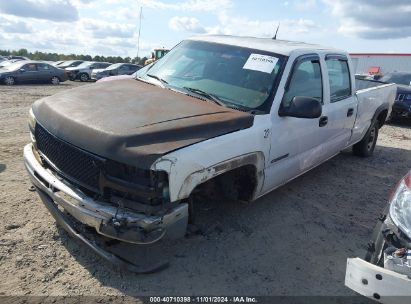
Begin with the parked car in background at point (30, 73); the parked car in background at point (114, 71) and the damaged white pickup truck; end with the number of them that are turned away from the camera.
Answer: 0

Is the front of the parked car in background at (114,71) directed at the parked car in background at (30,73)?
yes

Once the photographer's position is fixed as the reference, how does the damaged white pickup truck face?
facing the viewer and to the left of the viewer

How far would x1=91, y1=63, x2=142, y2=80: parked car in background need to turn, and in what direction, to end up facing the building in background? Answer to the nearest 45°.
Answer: approximately 135° to its left

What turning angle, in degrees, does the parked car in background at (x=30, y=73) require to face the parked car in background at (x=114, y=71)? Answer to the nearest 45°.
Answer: approximately 135° to its right

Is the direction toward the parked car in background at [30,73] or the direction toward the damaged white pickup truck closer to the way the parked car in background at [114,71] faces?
the parked car in background

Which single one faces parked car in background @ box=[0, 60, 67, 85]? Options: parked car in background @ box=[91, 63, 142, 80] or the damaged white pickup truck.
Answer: parked car in background @ box=[91, 63, 142, 80]

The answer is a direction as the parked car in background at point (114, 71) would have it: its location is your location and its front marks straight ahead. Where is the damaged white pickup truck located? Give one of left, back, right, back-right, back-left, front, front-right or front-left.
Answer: front-left

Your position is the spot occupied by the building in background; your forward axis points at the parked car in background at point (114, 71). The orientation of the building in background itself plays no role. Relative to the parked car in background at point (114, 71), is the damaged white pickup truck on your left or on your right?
left

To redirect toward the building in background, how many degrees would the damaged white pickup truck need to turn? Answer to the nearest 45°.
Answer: approximately 180°

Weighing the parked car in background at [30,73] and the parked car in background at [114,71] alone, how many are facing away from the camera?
0

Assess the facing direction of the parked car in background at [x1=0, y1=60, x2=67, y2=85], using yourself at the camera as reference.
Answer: facing to the left of the viewer

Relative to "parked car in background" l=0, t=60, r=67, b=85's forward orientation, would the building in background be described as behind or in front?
behind

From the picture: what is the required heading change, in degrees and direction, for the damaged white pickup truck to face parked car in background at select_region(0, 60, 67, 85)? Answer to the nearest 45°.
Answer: approximately 90° to its right
